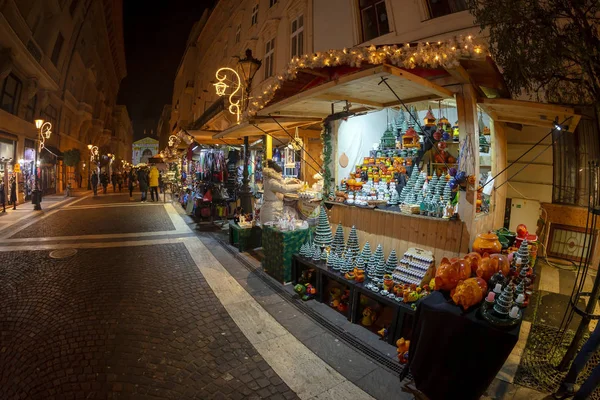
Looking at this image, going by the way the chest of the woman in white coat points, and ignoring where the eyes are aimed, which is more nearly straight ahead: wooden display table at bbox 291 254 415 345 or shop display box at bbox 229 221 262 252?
the wooden display table

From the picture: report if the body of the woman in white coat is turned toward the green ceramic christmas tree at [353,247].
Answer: no

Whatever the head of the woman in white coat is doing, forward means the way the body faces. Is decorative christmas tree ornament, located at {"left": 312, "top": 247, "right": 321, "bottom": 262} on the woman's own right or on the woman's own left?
on the woman's own right

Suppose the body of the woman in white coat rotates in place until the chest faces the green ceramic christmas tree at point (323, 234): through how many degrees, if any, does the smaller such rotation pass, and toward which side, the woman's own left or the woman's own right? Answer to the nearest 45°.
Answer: approximately 45° to the woman's own right

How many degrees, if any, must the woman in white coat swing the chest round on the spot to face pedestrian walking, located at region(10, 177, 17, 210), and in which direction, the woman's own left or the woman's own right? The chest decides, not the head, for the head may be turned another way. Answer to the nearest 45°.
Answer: approximately 135° to the woman's own left

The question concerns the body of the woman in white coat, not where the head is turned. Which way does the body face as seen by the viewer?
to the viewer's right

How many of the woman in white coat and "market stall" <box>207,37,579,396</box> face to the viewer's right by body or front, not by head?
1

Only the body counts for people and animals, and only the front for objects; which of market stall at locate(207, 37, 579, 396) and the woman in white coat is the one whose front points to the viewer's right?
the woman in white coat

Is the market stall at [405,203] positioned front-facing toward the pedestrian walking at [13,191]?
no

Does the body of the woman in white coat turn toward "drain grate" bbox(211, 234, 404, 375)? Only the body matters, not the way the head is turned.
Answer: no

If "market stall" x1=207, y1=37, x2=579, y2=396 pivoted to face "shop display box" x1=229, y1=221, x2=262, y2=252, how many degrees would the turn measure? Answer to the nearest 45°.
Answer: approximately 90° to its right

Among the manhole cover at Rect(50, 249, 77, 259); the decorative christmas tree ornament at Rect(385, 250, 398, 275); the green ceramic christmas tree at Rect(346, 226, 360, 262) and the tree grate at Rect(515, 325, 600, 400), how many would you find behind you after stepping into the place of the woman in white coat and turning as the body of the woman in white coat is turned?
1

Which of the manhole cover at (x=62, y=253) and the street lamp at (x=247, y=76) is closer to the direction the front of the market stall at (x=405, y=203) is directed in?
the manhole cover

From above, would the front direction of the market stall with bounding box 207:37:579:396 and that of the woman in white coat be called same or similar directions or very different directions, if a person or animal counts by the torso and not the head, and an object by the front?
very different directions
